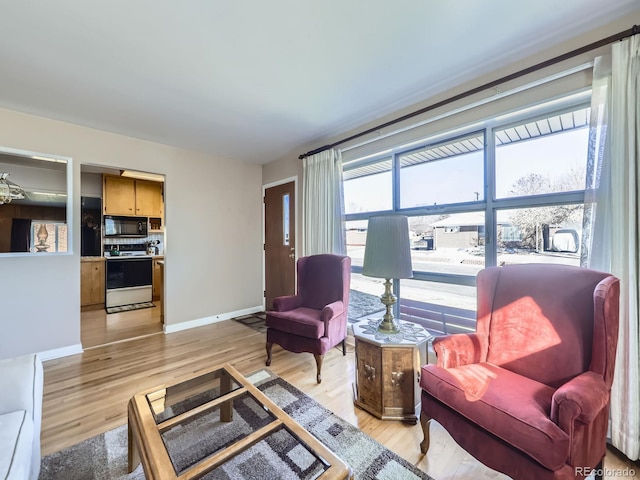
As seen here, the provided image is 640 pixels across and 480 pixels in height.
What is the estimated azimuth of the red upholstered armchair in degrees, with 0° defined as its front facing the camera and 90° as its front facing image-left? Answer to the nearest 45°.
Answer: approximately 45°

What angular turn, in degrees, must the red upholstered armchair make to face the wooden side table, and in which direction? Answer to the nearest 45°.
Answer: approximately 45° to its right

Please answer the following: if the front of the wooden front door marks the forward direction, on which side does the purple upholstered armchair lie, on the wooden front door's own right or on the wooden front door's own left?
on the wooden front door's own left

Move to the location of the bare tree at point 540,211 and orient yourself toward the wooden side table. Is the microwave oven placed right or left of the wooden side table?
right

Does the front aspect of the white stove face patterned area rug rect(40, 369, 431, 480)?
yes

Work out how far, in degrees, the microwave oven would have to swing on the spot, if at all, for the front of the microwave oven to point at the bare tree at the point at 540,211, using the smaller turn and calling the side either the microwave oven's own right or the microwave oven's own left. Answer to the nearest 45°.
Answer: approximately 45° to the microwave oven's own left

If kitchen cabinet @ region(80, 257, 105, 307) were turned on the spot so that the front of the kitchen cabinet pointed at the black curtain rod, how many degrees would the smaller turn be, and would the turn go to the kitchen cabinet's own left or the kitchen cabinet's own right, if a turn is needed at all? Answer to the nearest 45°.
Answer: approximately 45° to the kitchen cabinet's own left

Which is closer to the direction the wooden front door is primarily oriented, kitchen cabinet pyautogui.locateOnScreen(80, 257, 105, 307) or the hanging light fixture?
the hanging light fixture

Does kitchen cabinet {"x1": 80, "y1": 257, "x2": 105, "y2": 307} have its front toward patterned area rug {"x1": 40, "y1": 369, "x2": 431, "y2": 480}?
yes
